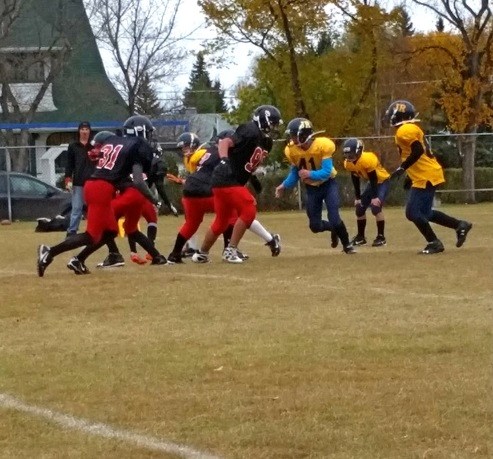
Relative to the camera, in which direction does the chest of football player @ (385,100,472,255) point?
to the viewer's left

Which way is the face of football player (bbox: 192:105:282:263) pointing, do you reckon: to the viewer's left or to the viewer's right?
to the viewer's right

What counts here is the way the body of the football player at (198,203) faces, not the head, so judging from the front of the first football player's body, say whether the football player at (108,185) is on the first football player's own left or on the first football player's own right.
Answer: on the first football player's own left

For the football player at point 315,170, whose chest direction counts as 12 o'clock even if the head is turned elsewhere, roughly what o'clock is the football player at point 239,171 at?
the football player at point 239,171 is roughly at 12 o'clock from the football player at point 315,170.

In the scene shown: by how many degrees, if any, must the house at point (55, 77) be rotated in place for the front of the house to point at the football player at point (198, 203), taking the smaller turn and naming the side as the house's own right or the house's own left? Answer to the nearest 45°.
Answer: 0° — it already faces them

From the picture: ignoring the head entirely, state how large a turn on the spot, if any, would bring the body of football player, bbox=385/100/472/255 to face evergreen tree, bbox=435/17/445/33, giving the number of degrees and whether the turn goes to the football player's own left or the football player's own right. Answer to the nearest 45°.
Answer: approximately 90° to the football player's own right

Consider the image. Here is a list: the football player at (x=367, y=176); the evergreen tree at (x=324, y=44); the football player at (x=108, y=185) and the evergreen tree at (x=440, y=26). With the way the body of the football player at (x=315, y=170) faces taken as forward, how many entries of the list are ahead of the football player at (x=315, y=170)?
1

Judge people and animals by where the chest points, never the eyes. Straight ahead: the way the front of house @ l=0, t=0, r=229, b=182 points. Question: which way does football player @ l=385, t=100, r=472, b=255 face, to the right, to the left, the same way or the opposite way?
to the right

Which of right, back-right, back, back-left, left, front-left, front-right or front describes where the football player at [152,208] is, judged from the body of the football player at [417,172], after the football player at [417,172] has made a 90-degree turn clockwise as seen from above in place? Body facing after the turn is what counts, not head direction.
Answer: left

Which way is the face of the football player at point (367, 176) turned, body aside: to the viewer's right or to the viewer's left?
to the viewer's left

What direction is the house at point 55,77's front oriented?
toward the camera

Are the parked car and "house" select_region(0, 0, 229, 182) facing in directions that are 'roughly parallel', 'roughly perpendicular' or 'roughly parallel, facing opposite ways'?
roughly perpendicular

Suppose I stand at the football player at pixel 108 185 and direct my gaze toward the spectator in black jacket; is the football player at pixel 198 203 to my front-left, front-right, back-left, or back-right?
front-right

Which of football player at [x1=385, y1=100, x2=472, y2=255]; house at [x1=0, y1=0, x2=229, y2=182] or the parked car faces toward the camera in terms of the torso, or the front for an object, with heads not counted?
the house

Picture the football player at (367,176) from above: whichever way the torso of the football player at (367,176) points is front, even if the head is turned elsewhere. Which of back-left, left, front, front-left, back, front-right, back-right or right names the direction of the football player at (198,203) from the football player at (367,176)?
front
